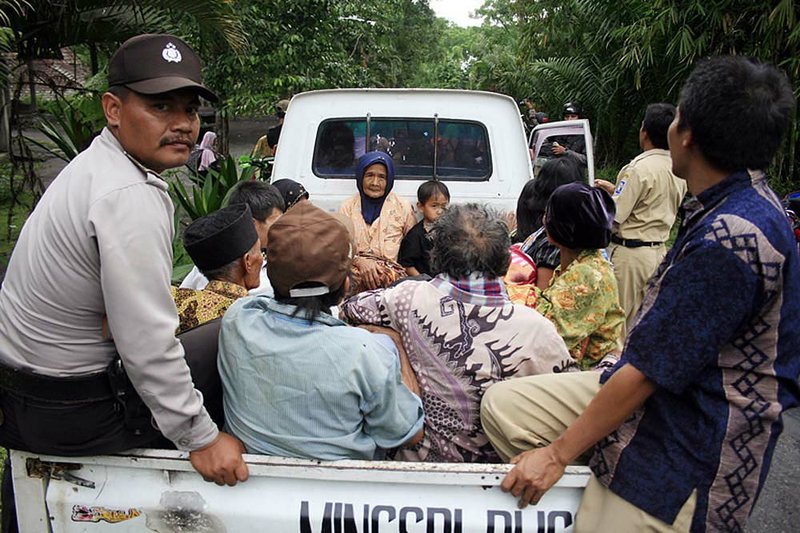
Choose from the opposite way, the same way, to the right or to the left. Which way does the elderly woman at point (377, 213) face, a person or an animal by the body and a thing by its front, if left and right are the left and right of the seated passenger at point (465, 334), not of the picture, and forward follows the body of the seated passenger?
the opposite way

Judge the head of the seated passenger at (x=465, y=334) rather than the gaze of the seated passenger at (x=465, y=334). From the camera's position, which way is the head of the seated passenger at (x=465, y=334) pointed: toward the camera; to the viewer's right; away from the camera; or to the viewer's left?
away from the camera

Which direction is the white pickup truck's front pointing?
away from the camera

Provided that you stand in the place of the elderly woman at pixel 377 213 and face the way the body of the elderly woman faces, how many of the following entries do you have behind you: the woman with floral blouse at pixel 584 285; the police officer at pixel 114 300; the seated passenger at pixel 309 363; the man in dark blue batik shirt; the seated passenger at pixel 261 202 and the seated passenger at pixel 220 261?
0

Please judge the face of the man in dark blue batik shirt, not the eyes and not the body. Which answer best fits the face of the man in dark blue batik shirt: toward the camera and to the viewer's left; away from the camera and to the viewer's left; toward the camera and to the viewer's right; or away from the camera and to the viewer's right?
away from the camera and to the viewer's left

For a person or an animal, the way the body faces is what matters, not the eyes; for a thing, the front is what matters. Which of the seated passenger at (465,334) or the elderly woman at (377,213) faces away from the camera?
the seated passenger

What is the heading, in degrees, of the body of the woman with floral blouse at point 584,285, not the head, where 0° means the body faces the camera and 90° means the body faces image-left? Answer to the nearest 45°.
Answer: approximately 135°

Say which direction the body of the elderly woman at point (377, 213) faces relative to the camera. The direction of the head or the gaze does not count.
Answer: toward the camera

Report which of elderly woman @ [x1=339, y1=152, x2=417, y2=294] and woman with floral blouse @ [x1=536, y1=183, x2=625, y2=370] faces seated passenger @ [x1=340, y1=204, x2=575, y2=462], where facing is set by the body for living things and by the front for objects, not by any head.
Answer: the elderly woman

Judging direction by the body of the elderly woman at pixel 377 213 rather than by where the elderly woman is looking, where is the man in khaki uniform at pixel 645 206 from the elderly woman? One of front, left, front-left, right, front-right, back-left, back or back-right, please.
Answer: left

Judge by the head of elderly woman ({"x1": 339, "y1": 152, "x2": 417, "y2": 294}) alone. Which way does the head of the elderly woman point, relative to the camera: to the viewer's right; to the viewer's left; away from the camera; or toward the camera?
toward the camera

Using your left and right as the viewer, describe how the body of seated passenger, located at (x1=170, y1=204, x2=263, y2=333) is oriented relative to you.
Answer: facing away from the viewer and to the right of the viewer

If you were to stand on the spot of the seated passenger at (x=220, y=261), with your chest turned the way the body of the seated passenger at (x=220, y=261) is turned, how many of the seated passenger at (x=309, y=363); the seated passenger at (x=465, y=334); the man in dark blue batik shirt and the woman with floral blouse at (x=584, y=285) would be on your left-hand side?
0

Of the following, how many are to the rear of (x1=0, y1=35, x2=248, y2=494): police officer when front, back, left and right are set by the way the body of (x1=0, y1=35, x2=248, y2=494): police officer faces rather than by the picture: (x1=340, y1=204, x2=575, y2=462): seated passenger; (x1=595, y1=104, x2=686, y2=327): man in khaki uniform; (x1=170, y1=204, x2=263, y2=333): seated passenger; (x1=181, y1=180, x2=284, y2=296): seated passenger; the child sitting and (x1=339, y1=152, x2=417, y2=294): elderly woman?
0

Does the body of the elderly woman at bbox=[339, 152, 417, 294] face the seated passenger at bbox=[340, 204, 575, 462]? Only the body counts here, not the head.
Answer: yes

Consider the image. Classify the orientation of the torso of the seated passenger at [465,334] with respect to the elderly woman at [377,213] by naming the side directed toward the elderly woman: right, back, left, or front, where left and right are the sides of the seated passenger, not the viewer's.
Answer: front

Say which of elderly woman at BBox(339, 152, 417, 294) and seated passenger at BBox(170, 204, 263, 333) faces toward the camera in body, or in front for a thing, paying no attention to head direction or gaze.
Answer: the elderly woman

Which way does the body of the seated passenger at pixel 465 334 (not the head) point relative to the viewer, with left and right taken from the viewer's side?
facing away from the viewer
